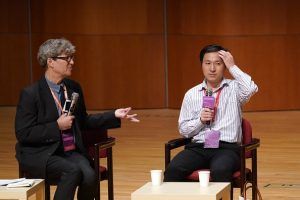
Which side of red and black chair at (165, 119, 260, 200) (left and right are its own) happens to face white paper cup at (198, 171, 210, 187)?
front

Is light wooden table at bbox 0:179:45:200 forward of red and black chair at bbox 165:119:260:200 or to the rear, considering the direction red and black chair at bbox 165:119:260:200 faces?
forward

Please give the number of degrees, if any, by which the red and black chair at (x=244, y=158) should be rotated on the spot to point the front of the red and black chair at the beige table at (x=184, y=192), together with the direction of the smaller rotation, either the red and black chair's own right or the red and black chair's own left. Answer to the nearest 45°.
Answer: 0° — it already faces it

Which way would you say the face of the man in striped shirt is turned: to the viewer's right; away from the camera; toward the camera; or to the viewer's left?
toward the camera

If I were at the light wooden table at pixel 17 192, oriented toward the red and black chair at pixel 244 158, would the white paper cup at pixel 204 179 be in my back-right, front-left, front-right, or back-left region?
front-right

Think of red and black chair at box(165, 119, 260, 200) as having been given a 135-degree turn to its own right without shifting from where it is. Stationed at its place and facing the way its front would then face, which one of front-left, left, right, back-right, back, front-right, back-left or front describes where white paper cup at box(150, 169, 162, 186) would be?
back-left

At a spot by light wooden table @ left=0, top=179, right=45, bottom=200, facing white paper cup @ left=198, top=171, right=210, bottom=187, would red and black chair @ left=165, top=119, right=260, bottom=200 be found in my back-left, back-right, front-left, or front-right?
front-left

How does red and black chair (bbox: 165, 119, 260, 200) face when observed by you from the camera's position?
facing the viewer and to the left of the viewer
